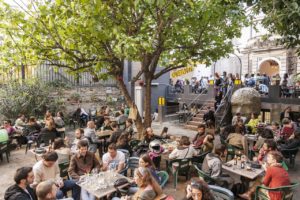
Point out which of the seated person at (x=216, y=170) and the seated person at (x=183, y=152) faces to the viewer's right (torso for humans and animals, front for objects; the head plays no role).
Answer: the seated person at (x=216, y=170)

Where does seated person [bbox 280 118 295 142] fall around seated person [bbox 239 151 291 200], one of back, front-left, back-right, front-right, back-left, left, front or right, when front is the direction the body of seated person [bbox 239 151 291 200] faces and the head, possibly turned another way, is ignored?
right

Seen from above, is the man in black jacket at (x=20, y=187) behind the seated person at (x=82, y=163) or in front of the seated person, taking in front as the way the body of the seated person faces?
in front

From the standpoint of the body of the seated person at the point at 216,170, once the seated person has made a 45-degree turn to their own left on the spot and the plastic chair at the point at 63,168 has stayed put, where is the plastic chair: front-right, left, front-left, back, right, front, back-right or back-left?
back-left

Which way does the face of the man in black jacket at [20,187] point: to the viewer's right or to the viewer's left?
to the viewer's right
